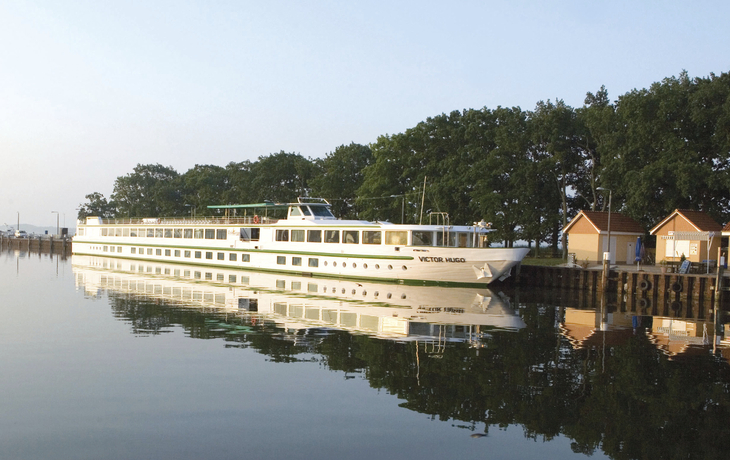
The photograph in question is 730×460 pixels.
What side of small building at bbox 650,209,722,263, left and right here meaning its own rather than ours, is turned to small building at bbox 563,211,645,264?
right

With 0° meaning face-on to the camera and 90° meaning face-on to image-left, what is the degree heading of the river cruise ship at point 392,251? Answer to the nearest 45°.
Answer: approximately 315°

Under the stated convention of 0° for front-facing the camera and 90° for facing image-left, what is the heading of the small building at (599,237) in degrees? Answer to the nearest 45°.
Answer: approximately 315°

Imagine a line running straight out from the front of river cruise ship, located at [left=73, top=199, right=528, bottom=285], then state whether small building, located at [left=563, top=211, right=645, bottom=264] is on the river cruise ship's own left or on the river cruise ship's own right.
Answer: on the river cruise ship's own left
